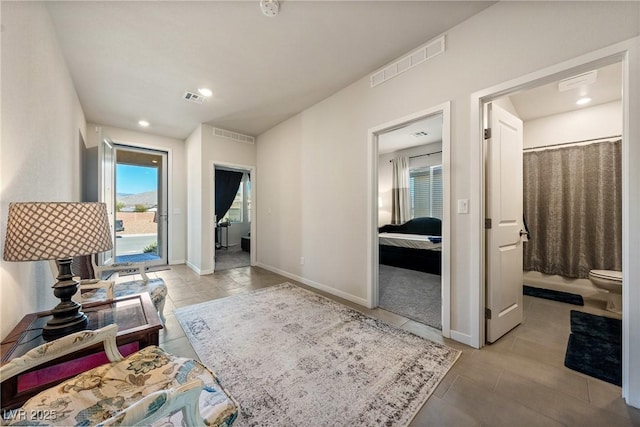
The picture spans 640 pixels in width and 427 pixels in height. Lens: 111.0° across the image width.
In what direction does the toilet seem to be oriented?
to the viewer's left

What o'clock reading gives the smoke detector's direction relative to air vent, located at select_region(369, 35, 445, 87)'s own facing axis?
The smoke detector is roughly at 12 o'clock from the air vent.

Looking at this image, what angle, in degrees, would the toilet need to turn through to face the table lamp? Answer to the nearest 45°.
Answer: approximately 90° to its left

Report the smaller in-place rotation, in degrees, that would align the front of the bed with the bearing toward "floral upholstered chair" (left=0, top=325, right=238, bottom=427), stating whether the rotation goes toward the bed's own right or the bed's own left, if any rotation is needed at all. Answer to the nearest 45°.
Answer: approximately 45° to the bed's own left

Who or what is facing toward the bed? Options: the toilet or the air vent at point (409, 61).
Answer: the toilet

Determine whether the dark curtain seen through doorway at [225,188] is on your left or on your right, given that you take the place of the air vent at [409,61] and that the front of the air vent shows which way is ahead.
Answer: on your right

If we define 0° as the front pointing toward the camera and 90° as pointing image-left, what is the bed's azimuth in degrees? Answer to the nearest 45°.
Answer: approximately 45°
